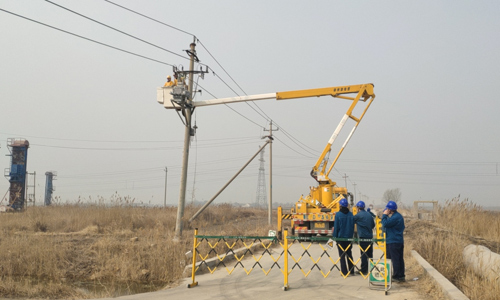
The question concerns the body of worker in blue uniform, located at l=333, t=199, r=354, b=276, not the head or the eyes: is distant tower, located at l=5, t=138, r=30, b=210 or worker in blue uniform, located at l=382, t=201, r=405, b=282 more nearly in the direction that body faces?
the distant tower

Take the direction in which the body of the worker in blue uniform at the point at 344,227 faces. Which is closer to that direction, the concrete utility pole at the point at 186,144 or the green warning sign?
the concrete utility pole

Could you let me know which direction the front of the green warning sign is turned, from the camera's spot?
facing the viewer

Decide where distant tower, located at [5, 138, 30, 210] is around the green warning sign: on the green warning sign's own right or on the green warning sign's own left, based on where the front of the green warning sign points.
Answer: on the green warning sign's own right

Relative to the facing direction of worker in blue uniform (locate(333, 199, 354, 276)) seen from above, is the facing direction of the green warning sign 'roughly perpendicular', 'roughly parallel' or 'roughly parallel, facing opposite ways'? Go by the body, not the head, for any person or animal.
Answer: roughly parallel, facing opposite ways

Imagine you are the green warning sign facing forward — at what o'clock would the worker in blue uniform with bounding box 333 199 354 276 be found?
The worker in blue uniform is roughly at 5 o'clock from the green warning sign.

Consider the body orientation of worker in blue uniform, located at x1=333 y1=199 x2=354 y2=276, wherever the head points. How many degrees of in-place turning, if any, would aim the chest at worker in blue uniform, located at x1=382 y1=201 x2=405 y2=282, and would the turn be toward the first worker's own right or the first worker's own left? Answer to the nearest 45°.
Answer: approximately 135° to the first worker's own right

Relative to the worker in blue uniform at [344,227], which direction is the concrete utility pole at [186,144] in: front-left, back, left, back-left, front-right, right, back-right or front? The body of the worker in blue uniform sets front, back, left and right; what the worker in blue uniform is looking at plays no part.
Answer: front-left

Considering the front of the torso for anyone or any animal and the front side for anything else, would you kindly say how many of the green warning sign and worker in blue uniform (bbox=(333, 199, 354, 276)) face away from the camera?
1

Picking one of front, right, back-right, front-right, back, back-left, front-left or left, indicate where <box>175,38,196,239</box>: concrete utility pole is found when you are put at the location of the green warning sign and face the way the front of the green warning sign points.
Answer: back-right

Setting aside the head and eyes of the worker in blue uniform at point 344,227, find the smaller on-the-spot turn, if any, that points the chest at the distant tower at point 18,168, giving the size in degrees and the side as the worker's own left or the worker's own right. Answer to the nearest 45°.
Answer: approximately 45° to the worker's own left

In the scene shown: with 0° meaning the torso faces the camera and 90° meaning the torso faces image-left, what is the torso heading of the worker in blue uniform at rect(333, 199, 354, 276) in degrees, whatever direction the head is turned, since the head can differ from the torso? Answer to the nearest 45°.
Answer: approximately 180°

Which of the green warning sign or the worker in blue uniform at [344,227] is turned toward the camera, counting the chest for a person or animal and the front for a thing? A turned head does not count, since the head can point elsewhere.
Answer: the green warning sign
